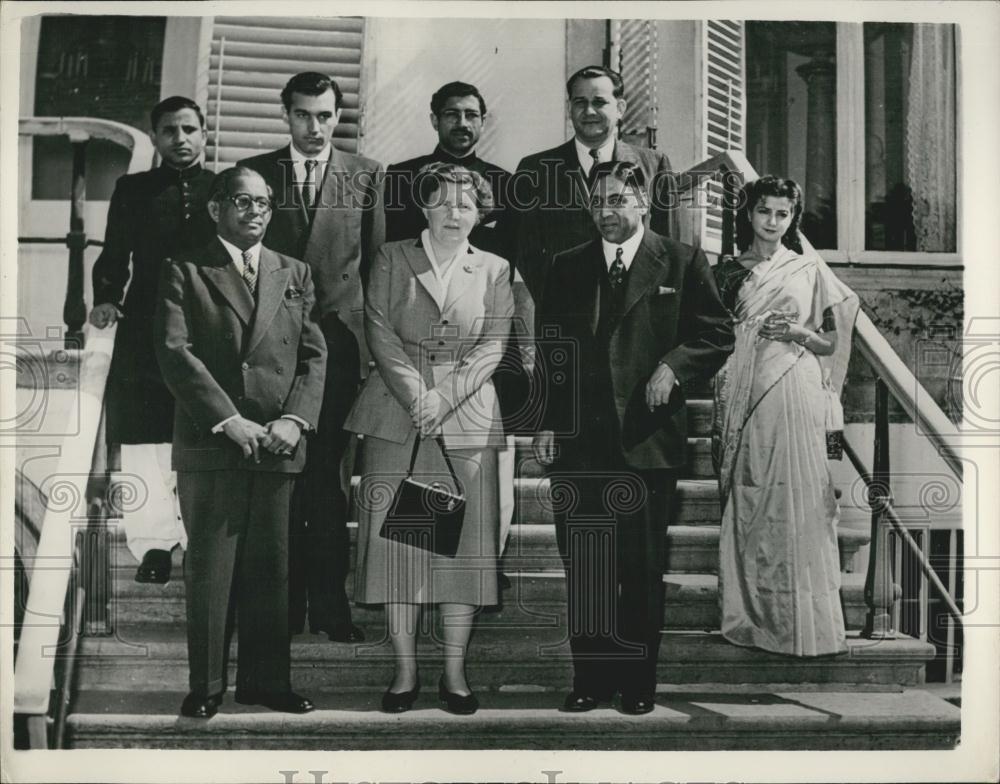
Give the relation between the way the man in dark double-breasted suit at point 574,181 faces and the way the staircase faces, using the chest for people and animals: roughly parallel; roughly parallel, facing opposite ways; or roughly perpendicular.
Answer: roughly parallel

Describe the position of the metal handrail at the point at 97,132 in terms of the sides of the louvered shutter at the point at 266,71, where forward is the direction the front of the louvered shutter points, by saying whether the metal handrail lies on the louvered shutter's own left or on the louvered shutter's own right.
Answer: on the louvered shutter's own right

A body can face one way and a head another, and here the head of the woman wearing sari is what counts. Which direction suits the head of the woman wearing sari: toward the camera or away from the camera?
toward the camera

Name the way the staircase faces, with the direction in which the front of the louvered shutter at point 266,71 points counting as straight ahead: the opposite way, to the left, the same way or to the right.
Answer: the same way

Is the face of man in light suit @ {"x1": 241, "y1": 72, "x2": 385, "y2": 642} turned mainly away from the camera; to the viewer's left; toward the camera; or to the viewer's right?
toward the camera

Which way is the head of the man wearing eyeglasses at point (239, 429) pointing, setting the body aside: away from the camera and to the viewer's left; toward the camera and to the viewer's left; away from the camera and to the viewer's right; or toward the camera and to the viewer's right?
toward the camera and to the viewer's right

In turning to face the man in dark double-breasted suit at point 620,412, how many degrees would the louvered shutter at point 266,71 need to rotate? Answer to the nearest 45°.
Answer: approximately 90° to its left

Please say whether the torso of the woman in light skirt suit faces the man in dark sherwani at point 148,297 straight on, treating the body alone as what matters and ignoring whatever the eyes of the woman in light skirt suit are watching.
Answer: no

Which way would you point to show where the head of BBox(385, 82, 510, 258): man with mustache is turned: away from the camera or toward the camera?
toward the camera

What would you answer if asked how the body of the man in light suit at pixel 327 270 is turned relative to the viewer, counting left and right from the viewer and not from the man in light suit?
facing the viewer

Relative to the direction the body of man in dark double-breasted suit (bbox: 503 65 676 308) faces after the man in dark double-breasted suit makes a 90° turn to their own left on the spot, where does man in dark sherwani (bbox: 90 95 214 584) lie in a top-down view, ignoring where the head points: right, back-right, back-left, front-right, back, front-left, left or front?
back

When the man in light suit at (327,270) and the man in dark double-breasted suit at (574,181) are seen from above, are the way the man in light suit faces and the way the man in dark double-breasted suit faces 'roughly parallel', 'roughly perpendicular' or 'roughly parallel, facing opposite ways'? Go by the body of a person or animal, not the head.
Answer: roughly parallel

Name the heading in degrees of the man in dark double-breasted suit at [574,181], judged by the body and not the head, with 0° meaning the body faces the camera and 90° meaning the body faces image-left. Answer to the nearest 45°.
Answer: approximately 0°

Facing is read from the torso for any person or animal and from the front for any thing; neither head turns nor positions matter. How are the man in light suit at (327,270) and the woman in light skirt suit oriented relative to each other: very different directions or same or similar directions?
same or similar directions

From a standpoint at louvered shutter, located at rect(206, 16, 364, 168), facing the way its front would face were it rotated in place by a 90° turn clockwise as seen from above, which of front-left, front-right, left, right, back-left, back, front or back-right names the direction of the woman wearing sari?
back
